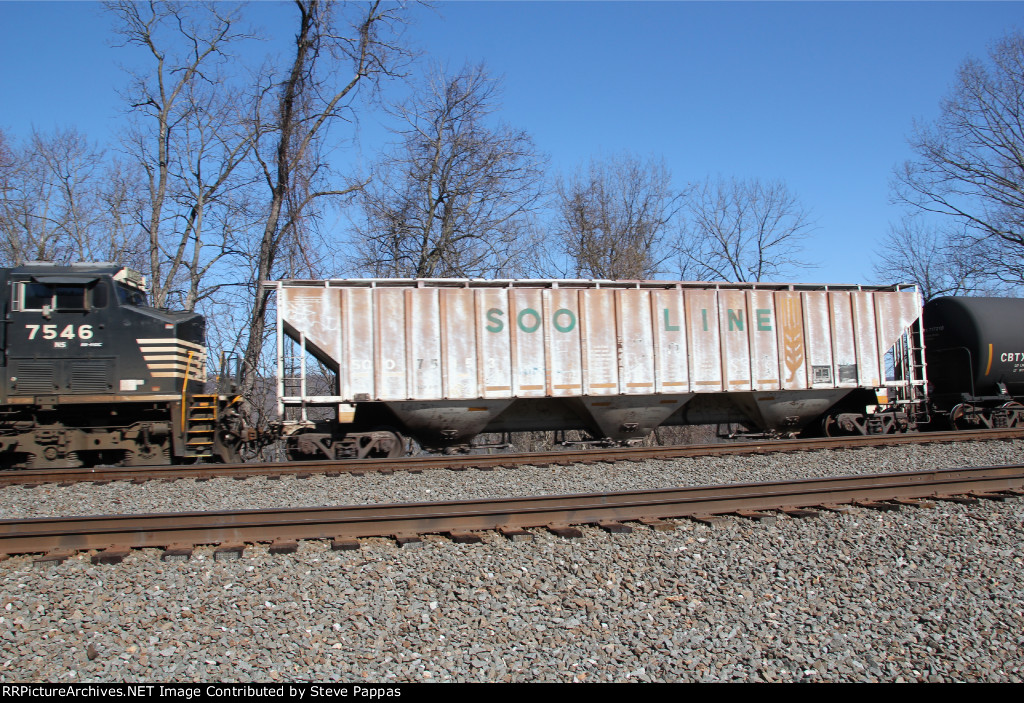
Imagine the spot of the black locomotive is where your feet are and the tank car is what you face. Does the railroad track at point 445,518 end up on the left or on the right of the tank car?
right

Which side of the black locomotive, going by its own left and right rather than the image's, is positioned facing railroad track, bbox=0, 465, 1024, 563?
right

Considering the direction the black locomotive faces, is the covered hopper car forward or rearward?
forward

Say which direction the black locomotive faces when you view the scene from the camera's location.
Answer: facing to the right of the viewer

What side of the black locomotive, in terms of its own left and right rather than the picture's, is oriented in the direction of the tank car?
front
